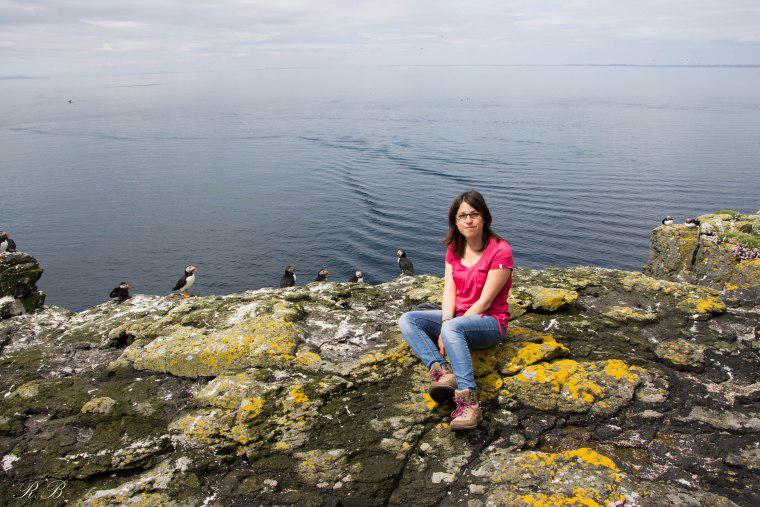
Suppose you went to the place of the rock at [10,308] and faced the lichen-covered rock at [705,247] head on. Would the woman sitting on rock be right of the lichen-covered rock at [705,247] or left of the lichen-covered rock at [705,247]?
right

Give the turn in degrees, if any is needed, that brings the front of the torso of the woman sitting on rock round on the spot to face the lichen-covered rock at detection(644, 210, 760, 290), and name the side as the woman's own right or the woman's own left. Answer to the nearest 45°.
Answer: approximately 180°

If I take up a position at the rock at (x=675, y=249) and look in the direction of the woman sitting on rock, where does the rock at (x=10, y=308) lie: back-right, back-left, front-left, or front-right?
front-right

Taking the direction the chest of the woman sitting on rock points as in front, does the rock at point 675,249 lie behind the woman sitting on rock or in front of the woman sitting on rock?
behind

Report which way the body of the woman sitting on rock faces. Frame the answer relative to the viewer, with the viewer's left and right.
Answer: facing the viewer and to the left of the viewer

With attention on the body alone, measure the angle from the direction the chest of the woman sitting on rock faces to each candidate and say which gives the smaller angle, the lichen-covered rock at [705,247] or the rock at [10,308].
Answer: the rock

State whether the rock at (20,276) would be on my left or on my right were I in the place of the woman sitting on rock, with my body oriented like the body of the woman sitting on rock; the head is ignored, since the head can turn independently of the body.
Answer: on my right

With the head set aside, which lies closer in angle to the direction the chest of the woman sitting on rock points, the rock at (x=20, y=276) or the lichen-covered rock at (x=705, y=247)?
the rock
